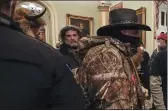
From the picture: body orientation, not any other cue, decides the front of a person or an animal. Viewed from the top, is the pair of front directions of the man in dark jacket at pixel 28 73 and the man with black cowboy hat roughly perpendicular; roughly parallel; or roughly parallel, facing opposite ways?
roughly perpendicular

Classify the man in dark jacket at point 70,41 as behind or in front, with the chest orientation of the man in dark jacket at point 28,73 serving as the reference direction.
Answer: in front

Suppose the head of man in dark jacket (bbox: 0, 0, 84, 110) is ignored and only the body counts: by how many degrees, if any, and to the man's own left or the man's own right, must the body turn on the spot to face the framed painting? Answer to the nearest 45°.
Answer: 0° — they already face it

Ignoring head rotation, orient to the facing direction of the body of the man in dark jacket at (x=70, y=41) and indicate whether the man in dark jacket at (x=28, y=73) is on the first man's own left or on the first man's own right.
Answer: on the first man's own right

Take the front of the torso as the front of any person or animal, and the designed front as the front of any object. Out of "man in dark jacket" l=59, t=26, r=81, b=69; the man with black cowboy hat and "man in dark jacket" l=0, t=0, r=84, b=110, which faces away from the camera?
"man in dark jacket" l=0, t=0, r=84, b=110

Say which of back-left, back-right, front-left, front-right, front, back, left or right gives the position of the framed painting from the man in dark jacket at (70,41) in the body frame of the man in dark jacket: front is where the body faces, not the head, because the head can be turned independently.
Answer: back-left

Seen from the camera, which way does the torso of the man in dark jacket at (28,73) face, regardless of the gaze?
away from the camera

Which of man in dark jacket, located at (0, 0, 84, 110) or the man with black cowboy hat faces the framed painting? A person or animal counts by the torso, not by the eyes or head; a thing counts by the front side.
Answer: the man in dark jacket

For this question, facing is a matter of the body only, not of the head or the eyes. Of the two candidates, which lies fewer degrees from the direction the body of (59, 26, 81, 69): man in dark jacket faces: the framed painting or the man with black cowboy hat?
the man with black cowboy hat

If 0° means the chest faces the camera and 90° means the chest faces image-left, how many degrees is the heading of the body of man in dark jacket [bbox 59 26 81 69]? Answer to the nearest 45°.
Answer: approximately 315°

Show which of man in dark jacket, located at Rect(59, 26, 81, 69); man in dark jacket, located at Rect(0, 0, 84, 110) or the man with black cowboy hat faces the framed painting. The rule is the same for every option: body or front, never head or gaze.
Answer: man in dark jacket, located at Rect(0, 0, 84, 110)
